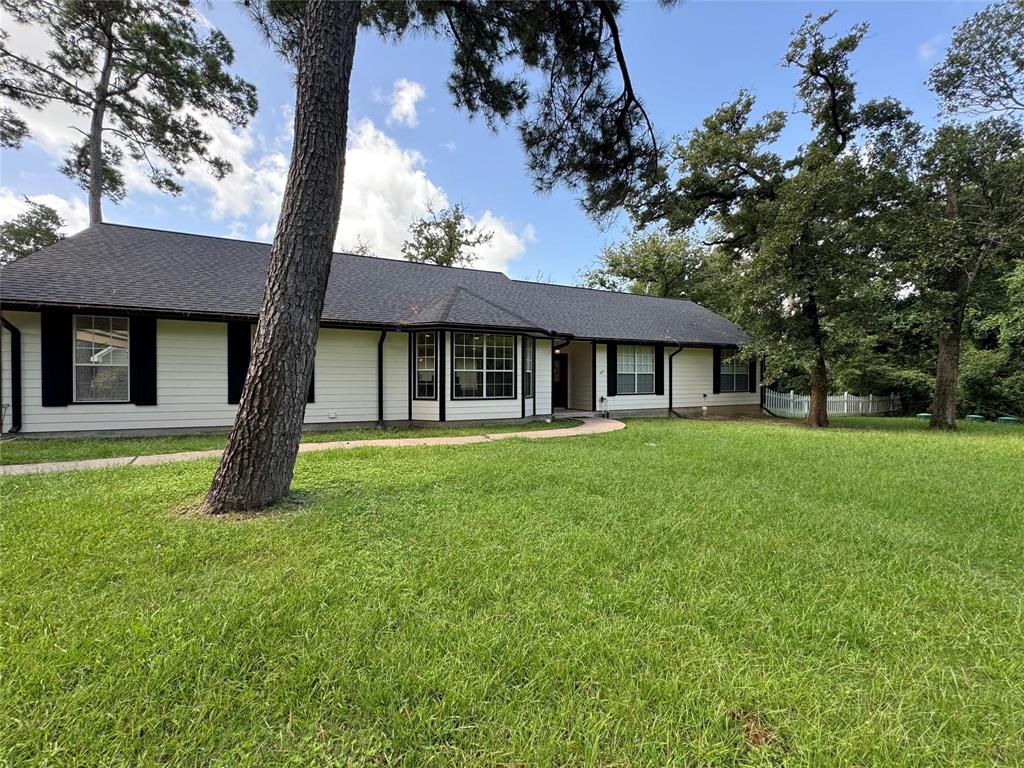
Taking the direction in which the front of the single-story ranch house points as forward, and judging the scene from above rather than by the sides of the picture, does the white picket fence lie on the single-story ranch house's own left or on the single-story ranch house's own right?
on the single-story ranch house's own left

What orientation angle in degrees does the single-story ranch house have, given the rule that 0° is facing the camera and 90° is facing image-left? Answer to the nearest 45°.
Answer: approximately 315°

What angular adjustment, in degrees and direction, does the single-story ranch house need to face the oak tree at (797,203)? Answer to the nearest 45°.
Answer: approximately 45° to its left
